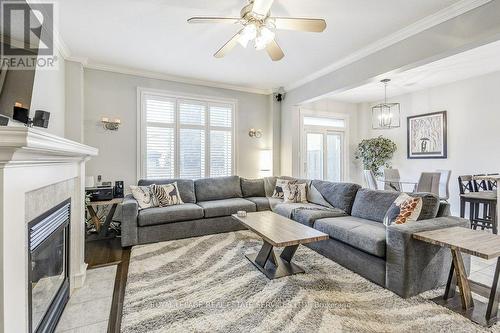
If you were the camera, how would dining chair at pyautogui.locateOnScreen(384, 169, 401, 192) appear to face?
facing away from the viewer

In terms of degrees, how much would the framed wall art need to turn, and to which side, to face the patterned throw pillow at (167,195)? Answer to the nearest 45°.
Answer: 0° — it already faces it

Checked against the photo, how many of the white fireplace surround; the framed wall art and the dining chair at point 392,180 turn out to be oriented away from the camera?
1

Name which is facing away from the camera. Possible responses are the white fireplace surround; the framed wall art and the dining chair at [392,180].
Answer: the dining chair

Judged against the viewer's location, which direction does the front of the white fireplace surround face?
facing the viewer and to the right of the viewer

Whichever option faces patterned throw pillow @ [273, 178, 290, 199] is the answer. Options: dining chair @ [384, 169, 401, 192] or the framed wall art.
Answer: the framed wall art

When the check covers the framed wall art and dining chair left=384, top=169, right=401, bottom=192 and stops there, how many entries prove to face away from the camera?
1

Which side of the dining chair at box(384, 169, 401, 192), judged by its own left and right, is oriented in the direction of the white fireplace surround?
back

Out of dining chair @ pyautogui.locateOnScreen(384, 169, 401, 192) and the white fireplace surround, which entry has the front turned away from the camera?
the dining chair

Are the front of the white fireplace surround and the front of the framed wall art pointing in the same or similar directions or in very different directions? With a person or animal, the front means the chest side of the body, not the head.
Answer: very different directions

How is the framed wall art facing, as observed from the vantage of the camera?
facing the viewer and to the left of the viewer

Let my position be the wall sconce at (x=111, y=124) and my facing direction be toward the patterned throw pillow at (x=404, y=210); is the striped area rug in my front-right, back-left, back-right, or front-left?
front-right

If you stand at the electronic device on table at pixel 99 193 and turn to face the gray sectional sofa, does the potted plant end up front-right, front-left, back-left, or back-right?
front-left

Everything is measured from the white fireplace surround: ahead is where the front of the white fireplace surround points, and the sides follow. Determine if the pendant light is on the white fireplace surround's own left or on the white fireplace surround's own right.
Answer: on the white fireplace surround's own left

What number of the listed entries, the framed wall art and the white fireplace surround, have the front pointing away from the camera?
0

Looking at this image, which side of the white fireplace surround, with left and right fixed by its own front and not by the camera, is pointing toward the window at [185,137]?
left
